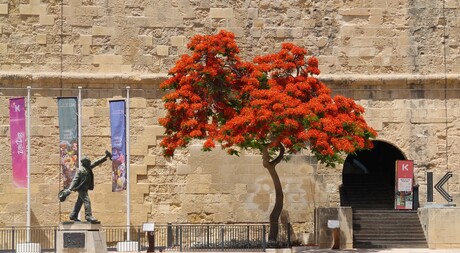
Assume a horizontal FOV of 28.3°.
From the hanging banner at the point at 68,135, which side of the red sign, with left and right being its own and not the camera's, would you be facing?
right

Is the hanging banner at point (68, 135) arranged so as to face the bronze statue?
yes

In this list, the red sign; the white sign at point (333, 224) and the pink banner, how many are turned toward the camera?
3

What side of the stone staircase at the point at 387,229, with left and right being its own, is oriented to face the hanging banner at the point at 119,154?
right

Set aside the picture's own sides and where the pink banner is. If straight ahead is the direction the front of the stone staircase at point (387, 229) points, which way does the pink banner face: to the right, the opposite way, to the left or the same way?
the same way

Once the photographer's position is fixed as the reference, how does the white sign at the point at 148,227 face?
facing the viewer

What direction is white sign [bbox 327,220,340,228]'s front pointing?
toward the camera

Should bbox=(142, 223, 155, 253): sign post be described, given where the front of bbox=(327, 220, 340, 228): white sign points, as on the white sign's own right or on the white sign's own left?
on the white sign's own right

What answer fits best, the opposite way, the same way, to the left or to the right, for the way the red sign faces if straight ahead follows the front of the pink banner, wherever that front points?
the same way

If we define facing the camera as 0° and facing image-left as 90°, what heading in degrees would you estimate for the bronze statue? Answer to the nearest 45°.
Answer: approximately 315°

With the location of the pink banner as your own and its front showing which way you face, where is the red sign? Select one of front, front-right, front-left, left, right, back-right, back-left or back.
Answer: left

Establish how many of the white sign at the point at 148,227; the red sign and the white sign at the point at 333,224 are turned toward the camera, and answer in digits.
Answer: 3

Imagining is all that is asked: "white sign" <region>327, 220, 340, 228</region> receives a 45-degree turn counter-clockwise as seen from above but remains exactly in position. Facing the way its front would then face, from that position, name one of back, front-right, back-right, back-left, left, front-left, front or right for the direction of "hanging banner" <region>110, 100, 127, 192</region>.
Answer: back-right

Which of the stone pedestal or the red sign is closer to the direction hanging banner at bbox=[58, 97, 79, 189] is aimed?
the stone pedestal

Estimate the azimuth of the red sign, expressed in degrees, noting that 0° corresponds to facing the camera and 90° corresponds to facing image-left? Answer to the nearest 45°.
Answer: approximately 0°

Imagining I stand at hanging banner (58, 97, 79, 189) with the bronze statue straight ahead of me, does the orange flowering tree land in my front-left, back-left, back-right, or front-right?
front-left

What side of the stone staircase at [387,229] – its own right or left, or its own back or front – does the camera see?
front
